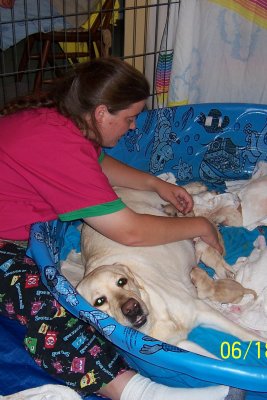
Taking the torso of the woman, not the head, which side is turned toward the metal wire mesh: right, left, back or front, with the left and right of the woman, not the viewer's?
left

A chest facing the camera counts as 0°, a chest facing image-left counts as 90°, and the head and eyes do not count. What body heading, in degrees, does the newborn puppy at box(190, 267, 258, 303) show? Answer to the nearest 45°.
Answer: approximately 90°

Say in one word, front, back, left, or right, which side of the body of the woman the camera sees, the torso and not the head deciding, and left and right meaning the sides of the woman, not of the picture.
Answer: right

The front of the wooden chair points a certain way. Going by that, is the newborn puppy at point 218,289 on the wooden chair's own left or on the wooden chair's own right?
on the wooden chair's own left

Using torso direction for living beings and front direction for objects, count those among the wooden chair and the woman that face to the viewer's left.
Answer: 1

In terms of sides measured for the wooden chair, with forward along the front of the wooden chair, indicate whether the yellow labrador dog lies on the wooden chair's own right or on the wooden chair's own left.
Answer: on the wooden chair's own left

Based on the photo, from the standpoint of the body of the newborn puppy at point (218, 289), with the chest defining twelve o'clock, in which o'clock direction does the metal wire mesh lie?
The metal wire mesh is roughly at 2 o'clock from the newborn puppy.
